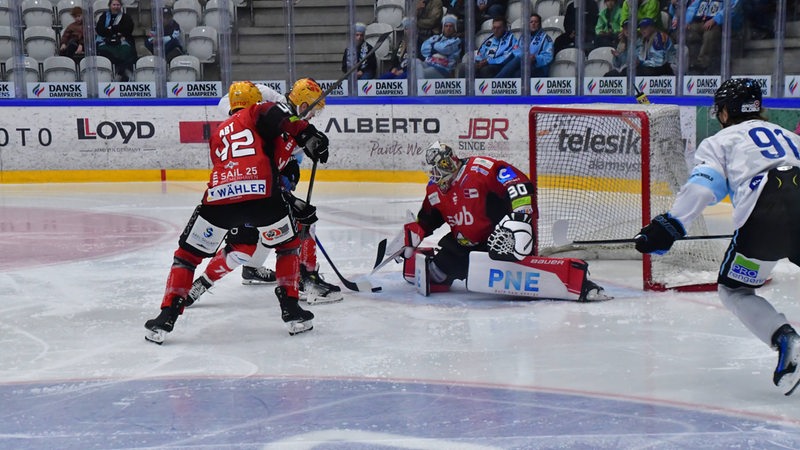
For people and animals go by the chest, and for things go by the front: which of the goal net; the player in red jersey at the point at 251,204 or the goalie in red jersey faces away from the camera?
the player in red jersey

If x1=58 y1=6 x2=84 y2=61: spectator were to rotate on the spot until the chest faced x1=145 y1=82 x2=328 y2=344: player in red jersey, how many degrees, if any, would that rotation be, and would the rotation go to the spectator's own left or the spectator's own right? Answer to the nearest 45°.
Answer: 0° — they already face them

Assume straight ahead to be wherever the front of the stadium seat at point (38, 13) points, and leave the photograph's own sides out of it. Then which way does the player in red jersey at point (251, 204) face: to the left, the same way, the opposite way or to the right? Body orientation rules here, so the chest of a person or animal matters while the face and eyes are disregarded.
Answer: the opposite way

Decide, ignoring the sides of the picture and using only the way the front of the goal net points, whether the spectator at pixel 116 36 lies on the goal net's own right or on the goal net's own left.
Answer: on the goal net's own right

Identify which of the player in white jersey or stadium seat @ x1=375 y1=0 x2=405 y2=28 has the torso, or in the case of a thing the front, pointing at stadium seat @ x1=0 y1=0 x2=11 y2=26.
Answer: the player in white jersey

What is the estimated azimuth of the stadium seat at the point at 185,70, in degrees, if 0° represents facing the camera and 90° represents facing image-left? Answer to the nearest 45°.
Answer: approximately 0°

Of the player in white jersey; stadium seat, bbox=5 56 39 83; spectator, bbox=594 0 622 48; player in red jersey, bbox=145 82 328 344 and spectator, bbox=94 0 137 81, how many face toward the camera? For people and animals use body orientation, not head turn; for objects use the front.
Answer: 3

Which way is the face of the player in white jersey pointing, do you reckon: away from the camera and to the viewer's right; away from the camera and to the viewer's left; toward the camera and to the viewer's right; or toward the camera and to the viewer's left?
away from the camera and to the viewer's left

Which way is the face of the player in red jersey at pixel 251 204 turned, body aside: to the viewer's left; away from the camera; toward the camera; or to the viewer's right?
away from the camera

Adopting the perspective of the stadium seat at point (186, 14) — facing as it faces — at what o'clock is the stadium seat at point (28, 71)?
the stadium seat at point (28, 71) is roughly at 3 o'clock from the stadium seat at point (186, 14).
